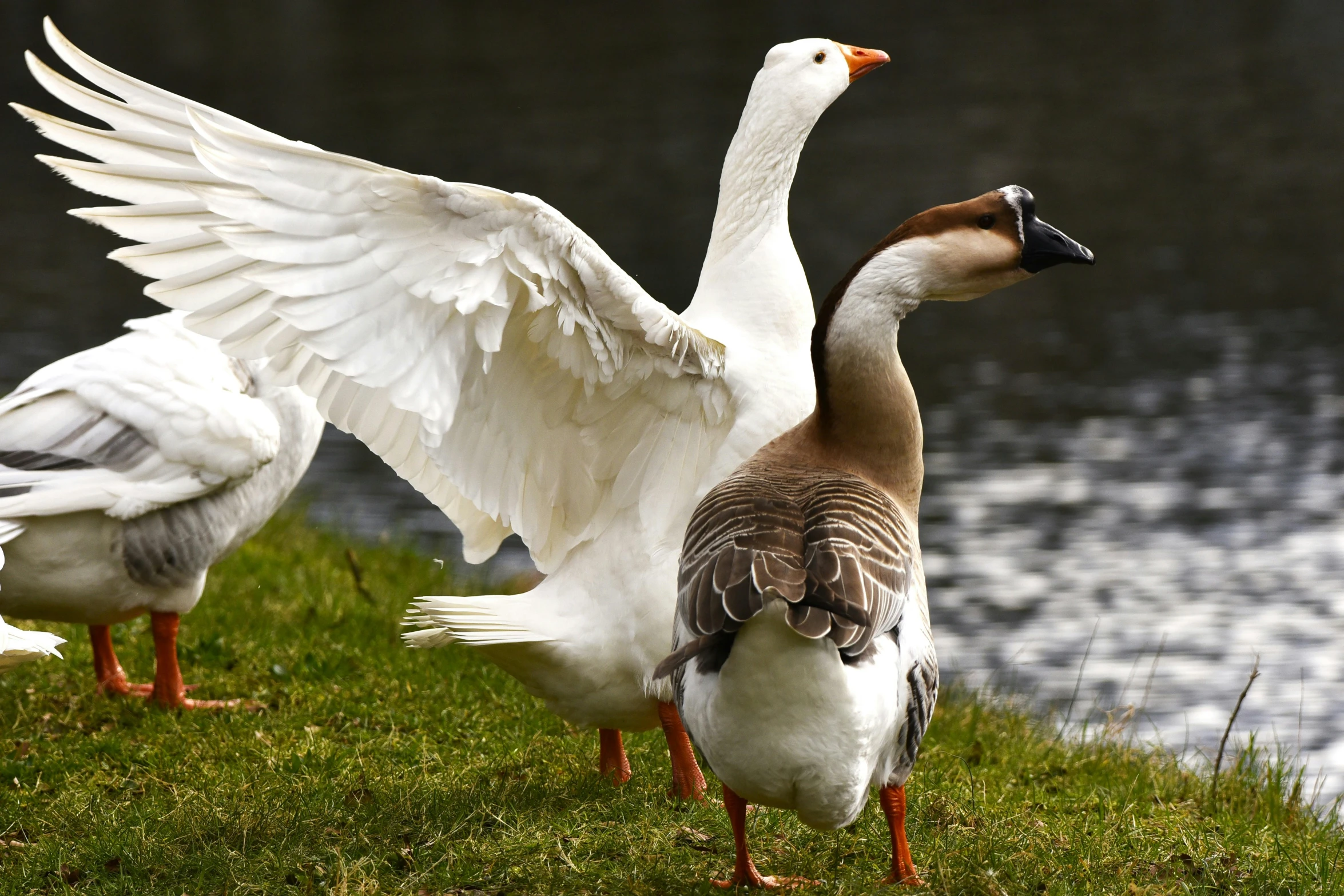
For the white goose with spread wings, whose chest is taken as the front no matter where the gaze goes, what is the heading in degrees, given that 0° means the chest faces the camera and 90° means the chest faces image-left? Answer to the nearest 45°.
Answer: approximately 270°

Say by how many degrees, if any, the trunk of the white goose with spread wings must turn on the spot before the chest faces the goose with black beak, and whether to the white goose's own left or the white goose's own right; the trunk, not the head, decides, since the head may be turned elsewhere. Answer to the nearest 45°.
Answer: approximately 45° to the white goose's own right

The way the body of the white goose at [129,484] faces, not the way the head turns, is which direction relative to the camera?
to the viewer's right

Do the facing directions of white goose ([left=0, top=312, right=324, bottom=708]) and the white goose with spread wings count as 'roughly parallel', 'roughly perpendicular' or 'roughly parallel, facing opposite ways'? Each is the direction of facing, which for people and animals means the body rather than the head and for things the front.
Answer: roughly parallel

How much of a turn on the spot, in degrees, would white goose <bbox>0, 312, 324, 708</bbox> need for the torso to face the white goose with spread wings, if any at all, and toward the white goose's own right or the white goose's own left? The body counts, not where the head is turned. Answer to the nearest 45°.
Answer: approximately 45° to the white goose's own right

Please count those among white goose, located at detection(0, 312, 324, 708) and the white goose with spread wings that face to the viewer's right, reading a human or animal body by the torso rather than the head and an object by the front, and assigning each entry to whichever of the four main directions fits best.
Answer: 2

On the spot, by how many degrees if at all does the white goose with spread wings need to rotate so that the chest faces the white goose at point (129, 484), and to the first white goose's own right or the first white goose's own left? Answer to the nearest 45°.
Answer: approximately 135° to the first white goose's own left

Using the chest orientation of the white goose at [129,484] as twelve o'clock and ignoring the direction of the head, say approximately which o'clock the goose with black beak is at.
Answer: The goose with black beak is roughly at 2 o'clock from the white goose.
